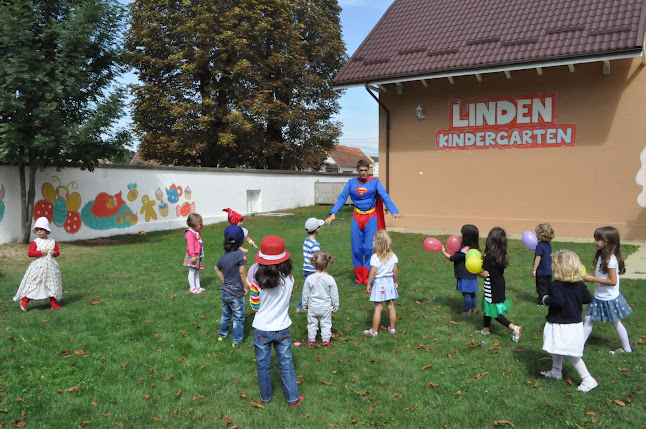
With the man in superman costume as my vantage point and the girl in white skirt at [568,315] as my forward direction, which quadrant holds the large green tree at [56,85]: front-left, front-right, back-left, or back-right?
back-right

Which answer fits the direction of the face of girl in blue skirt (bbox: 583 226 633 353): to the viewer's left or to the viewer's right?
to the viewer's left

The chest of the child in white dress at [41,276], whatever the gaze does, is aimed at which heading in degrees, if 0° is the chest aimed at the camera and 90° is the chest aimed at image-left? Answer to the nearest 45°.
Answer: approximately 0°

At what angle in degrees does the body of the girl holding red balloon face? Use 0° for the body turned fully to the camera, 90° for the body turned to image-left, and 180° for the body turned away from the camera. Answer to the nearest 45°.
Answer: approximately 135°

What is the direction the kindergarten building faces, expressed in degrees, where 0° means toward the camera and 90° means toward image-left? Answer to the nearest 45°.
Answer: approximately 0°

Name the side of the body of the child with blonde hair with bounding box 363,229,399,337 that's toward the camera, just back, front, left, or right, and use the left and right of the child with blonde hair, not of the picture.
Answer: back

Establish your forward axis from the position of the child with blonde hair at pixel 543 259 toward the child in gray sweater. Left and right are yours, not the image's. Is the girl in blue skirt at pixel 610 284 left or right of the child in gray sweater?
left

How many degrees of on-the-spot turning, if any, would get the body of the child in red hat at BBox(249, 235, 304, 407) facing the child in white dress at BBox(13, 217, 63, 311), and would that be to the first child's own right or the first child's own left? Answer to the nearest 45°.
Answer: approximately 45° to the first child's own left

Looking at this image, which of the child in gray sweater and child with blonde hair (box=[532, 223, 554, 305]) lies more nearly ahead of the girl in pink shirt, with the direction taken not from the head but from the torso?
the child with blonde hair

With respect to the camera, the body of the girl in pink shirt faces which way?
to the viewer's right
